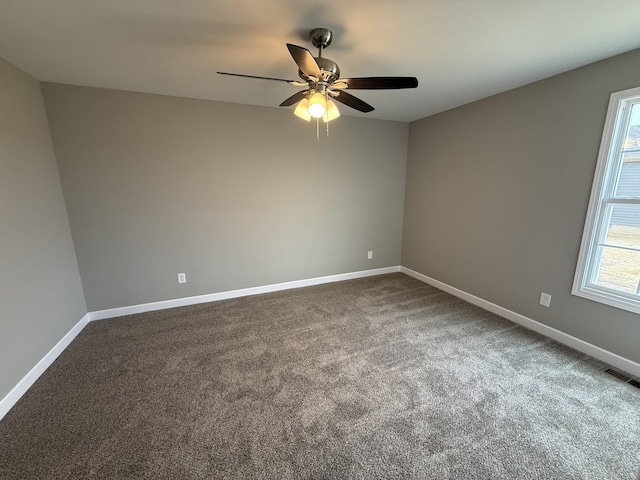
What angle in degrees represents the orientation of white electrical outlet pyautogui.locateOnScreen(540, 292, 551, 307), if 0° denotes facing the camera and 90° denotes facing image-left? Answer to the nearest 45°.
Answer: approximately 45°

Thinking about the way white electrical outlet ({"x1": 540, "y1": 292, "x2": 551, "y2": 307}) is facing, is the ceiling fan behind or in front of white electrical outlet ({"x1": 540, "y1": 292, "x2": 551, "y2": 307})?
in front
